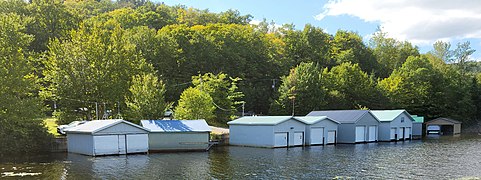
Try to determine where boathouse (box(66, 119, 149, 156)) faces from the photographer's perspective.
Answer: facing the viewer and to the right of the viewer

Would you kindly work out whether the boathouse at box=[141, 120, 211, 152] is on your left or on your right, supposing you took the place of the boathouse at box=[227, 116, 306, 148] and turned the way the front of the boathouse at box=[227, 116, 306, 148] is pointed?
on your right

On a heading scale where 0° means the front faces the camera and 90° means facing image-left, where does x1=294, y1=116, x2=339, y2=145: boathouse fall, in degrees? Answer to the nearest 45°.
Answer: approximately 315°

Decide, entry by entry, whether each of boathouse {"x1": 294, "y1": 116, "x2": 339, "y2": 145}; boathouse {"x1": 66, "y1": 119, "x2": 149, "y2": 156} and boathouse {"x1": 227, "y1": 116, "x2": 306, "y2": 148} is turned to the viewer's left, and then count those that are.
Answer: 0

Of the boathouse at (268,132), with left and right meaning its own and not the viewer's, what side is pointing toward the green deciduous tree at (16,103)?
right

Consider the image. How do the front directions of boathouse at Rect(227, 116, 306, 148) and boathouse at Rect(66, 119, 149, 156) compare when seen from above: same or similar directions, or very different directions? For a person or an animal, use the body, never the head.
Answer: same or similar directions

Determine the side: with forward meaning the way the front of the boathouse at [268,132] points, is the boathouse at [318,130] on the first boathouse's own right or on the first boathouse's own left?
on the first boathouse's own left

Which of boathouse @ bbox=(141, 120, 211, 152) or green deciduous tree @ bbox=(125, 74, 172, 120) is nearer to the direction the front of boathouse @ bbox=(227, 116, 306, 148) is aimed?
the boathouse

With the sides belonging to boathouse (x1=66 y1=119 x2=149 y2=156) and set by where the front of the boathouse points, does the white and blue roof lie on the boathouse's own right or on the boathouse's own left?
on the boathouse's own left

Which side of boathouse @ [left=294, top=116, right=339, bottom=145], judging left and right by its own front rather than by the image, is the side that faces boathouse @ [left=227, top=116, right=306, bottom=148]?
right
